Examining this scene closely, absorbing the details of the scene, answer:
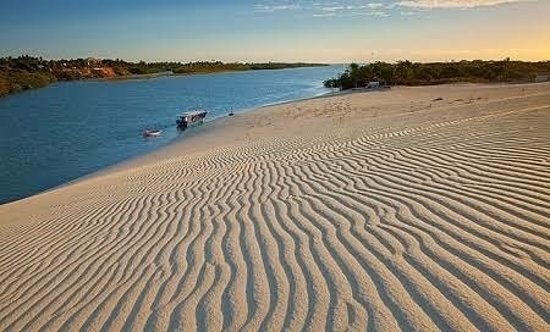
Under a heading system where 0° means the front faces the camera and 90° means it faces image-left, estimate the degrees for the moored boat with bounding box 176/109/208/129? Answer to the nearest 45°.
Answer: approximately 225°
